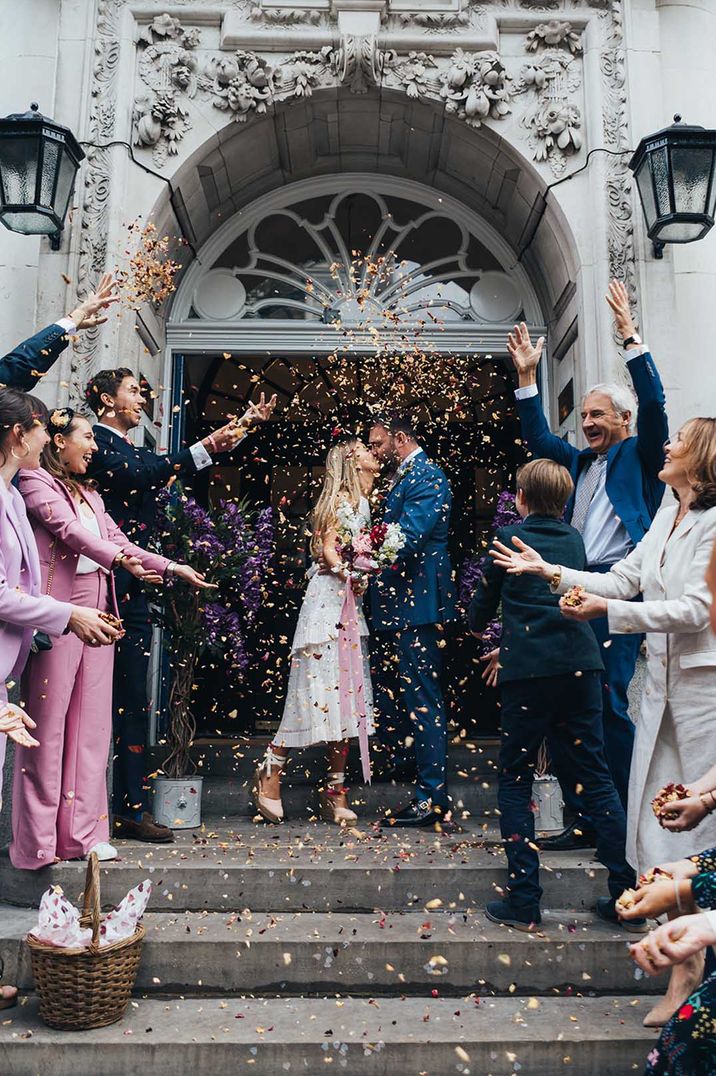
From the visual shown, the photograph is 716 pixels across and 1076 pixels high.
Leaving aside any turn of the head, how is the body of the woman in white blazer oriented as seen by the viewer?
to the viewer's left

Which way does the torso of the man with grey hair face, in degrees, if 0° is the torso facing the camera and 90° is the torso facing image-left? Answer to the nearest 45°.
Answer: approximately 45°

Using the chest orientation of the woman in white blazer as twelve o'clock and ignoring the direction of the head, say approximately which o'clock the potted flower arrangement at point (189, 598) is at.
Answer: The potted flower arrangement is roughly at 1 o'clock from the woman in white blazer.

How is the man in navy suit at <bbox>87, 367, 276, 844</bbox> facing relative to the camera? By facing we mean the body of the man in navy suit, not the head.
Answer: to the viewer's right

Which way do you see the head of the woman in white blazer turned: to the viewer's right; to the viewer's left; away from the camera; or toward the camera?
to the viewer's left

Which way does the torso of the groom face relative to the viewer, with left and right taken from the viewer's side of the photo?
facing to the left of the viewer

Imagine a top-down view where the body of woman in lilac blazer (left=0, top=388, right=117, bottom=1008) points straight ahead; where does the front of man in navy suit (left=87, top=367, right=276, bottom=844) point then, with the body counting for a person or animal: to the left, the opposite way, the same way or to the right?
the same way

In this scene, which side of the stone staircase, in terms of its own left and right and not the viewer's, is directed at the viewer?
front

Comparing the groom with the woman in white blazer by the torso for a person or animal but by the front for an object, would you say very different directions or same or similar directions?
same or similar directions

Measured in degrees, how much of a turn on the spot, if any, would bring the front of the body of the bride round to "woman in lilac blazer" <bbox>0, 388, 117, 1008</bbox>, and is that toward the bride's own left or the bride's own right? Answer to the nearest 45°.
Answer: approximately 135° to the bride's own right

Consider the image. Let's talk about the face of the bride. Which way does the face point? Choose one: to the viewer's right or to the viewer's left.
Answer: to the viewer's right

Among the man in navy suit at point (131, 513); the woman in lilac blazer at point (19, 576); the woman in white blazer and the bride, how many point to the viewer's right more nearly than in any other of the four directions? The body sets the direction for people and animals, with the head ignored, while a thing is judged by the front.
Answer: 3

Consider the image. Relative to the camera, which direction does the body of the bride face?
to the viewer's right

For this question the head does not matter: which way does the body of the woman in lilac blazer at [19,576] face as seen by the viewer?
to the viewer's right

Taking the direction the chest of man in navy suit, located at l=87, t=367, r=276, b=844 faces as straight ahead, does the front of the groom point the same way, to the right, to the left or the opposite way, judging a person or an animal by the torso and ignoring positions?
the opposite way

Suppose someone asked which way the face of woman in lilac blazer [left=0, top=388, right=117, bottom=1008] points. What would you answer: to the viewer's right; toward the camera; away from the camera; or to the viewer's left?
to the viewer's right

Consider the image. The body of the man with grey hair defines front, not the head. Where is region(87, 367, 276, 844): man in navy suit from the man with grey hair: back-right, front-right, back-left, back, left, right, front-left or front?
front-right
